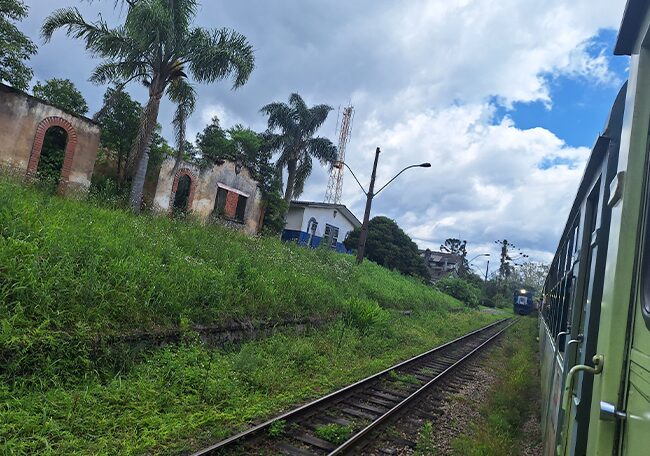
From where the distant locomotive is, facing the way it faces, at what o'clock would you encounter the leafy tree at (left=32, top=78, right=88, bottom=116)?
The leafy tree is roughly at 1 o'clock from the distant locomotive.

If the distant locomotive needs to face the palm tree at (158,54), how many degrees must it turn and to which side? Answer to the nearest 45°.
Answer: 0° — it already faces it

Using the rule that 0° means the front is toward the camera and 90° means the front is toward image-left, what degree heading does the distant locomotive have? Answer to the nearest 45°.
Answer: approximately 0°

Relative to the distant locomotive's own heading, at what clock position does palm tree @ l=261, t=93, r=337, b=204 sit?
The palm tree is roughly at 1 o'clock from the distant locomotive.

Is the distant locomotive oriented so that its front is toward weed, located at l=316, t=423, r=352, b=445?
yes

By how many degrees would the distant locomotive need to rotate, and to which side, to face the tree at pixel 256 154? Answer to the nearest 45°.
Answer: approximately 45° to its right

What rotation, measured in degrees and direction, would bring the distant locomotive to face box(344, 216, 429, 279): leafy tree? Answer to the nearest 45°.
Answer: approximately 45° to its right

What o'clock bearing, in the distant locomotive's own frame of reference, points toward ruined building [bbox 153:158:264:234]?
The ruined building is roughly at 1 o'clock from the distant locomotive.
